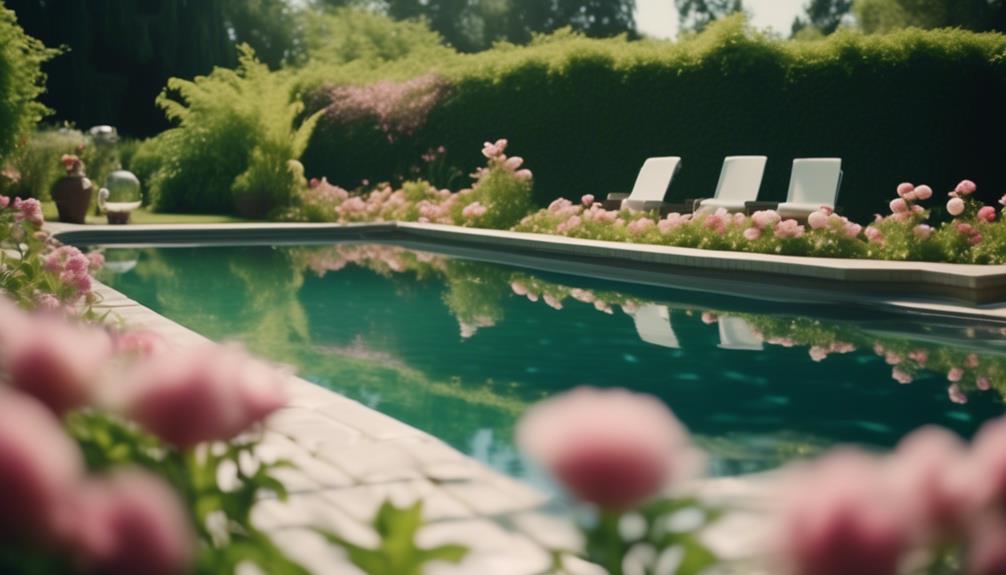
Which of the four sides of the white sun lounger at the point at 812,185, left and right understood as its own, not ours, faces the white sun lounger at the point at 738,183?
right

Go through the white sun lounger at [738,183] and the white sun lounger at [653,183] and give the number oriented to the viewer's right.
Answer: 0

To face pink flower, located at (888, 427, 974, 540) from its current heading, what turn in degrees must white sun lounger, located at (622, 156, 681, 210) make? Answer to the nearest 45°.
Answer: approximately 45° to its left

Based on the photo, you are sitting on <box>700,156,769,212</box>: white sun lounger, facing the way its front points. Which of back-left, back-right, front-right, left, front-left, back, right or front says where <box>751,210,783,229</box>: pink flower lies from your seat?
front-left

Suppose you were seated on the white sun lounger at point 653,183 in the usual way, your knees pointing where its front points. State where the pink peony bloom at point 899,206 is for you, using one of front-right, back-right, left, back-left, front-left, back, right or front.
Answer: left
